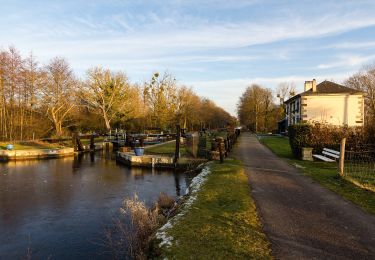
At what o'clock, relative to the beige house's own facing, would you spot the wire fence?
The wire fence is roughly at 9 o'clock from the beige house.

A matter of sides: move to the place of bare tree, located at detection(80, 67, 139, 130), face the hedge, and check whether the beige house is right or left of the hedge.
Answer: left

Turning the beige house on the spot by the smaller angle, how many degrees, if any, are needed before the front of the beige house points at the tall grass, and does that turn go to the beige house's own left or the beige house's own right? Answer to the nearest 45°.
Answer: approximately 90° to the beige house's own left

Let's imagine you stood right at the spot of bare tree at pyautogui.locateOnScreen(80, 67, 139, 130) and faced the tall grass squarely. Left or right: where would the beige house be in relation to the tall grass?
left

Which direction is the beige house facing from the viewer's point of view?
to the viewer's left

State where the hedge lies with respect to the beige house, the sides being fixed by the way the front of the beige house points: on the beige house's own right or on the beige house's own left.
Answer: on the beige house's own left
